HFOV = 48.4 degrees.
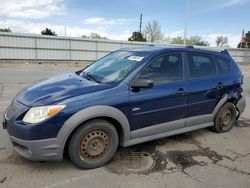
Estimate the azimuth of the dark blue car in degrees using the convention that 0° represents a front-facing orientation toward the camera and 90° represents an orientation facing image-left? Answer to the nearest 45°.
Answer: approximately 45°
